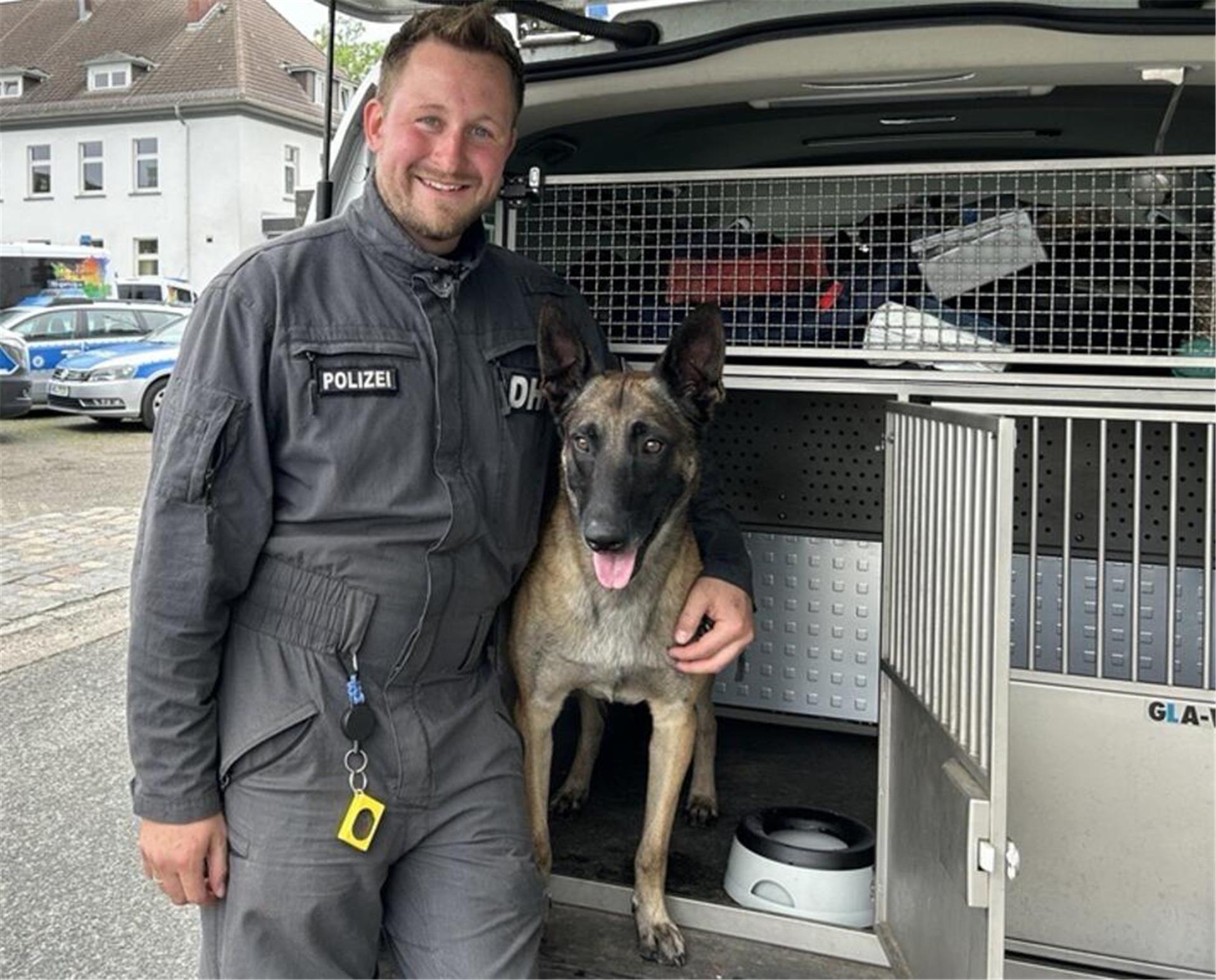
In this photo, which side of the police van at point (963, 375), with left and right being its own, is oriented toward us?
back

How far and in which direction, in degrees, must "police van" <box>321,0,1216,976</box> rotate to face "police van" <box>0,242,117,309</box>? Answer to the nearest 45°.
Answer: approximately 45° to its left

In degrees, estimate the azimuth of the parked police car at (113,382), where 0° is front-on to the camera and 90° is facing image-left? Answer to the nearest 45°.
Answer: approximately 45°
